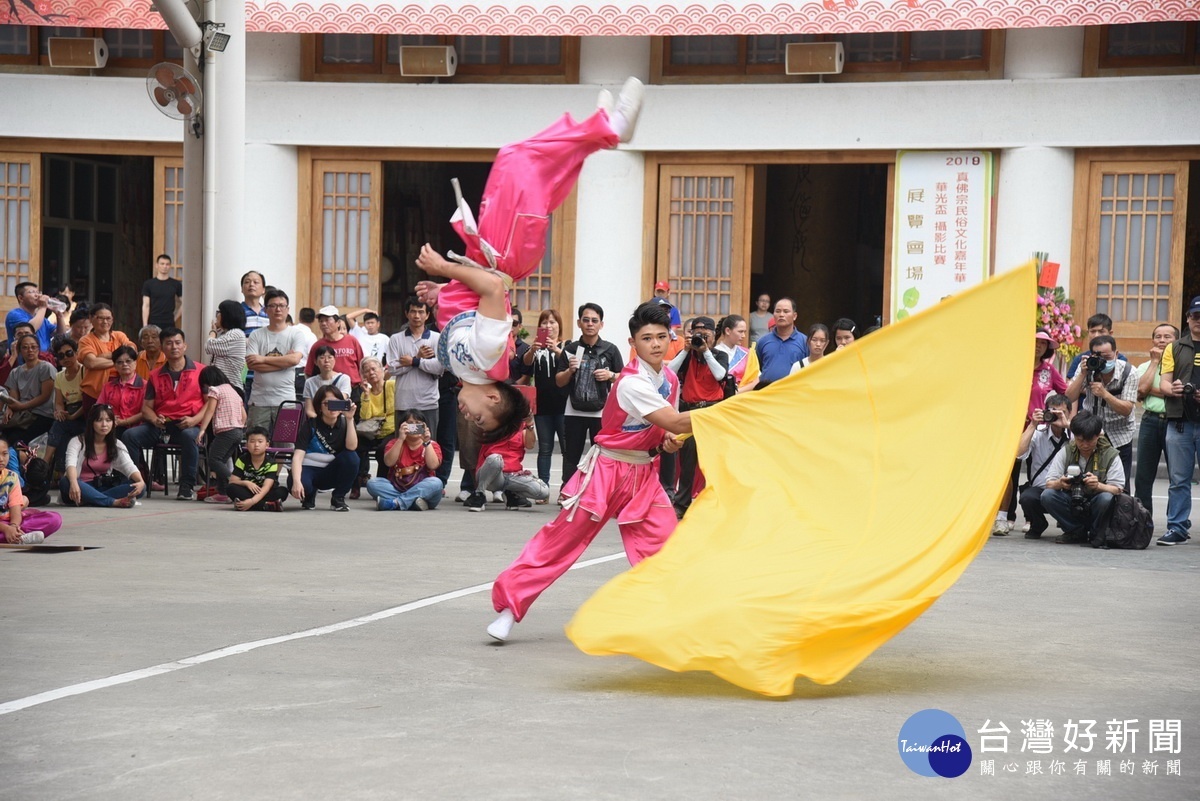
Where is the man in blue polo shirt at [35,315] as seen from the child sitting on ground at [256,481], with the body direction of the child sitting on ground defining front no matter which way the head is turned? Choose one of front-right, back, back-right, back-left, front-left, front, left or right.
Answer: back-right

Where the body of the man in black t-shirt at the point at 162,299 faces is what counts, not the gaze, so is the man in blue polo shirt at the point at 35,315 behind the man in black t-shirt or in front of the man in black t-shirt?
in front

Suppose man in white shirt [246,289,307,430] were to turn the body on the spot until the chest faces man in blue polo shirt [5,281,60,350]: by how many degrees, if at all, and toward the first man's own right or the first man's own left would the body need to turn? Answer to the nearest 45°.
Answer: approximately 135° to the first man's own right

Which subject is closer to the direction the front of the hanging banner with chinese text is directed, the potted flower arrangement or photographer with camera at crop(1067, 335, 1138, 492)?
the photographer with camera

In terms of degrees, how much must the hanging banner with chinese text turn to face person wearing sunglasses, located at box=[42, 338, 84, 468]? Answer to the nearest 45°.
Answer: approximately 45° to its right

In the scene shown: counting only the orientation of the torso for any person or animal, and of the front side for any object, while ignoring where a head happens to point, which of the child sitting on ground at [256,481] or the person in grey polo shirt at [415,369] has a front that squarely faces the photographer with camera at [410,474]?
the person in grey polo shirt

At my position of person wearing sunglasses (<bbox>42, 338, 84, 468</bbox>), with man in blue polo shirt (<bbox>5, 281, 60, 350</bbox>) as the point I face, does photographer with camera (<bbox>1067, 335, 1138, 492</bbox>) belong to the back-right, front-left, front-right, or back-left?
back-right

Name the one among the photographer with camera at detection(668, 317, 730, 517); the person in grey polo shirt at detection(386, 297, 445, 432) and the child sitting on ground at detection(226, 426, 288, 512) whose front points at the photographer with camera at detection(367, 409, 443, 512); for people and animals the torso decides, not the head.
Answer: the person in grey polo shirt

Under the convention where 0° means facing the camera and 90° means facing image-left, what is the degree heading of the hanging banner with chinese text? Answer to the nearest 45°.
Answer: approximately 0°

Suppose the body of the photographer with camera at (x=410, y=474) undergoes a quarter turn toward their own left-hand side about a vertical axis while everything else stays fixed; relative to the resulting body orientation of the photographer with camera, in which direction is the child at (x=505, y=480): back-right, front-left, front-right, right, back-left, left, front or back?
front

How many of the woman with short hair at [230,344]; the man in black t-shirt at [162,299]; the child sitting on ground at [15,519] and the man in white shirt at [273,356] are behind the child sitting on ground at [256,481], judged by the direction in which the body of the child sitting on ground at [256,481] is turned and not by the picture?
3

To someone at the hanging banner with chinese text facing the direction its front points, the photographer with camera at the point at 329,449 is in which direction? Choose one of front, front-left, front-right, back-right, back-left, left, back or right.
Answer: front-right

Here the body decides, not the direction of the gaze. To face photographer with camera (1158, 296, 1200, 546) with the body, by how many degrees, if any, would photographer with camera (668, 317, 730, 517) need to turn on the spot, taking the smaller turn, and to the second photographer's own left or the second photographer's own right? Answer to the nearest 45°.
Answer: approximately 90° to the second photographer's own left

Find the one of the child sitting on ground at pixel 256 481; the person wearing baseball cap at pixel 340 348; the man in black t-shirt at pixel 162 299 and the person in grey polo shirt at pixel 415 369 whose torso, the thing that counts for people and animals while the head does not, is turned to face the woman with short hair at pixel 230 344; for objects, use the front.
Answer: the man in black t-shirt
